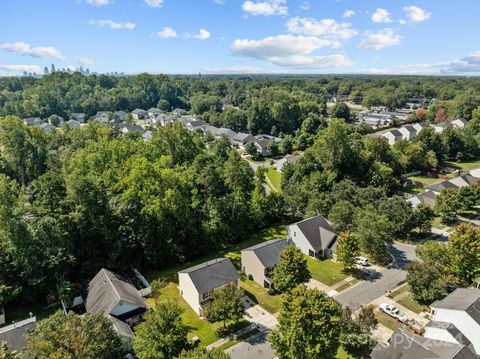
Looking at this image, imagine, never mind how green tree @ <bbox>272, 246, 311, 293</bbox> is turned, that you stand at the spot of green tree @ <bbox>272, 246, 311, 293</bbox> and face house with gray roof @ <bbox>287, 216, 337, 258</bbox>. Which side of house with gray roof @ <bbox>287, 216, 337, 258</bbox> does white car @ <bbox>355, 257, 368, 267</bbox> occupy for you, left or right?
right

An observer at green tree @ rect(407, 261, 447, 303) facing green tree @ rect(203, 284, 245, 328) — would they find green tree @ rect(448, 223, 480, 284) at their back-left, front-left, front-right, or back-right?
back-right

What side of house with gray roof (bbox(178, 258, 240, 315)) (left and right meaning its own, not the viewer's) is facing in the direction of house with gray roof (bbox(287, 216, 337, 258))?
left

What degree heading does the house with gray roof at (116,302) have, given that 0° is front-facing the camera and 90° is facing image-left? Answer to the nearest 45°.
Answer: approximately 315°

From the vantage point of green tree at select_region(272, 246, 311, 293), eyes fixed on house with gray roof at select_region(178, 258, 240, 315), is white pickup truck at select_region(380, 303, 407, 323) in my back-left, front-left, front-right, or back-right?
back-left

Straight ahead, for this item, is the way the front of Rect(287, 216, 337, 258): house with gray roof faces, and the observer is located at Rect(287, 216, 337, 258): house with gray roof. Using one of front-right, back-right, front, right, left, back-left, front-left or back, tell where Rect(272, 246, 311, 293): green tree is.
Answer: front-right
